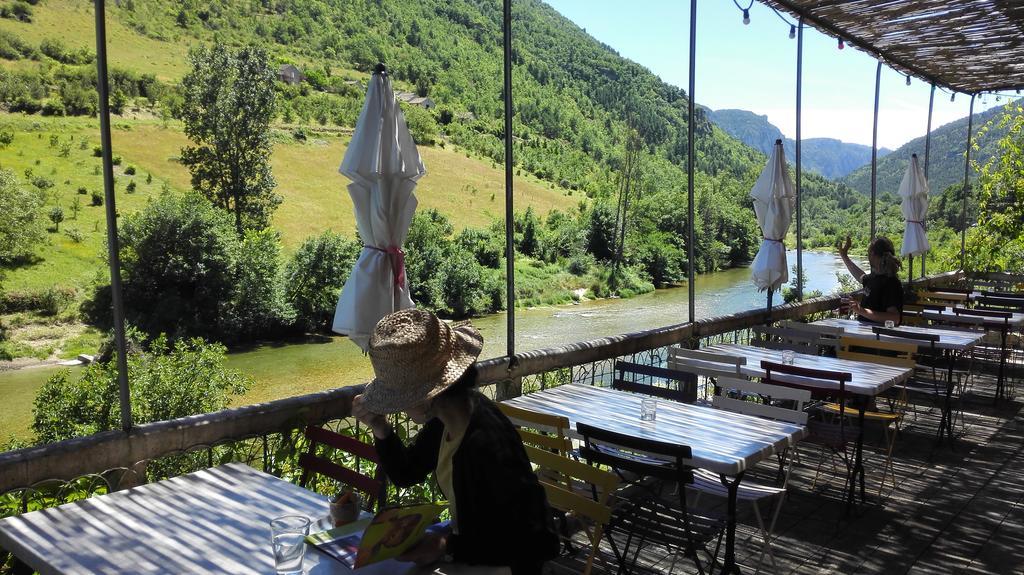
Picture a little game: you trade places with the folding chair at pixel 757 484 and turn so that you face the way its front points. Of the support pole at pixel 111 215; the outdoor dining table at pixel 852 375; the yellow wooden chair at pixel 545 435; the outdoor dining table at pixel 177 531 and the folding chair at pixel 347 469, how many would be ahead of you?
4

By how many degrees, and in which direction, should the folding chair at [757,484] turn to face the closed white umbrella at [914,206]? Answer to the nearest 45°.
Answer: approximately 135° to its right

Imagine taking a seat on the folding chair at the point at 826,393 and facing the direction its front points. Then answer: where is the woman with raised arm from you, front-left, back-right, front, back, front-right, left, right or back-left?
front-left

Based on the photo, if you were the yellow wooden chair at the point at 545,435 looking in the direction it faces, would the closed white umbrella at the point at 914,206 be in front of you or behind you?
in front

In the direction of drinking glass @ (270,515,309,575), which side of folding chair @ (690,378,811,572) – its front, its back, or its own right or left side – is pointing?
front

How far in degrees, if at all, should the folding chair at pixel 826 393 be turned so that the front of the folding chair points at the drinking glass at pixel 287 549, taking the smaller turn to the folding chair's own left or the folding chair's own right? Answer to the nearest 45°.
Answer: approximately 180°

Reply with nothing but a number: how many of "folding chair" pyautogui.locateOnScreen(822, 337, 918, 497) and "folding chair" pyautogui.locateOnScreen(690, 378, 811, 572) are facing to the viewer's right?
0

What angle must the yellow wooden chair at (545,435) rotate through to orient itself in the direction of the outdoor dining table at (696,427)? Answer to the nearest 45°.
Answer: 0° — it already faces it

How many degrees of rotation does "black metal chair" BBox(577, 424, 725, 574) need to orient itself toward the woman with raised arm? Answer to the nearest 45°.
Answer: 0° — it already faces them

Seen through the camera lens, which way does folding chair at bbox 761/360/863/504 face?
facing away from the viewer and to the right of the viewer
